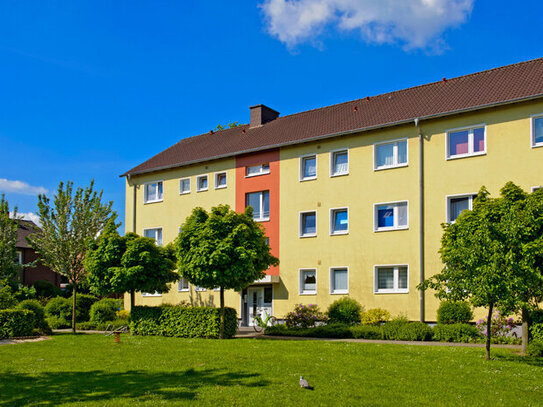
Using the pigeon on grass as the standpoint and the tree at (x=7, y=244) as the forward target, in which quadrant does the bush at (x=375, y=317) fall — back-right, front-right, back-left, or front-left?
front-right

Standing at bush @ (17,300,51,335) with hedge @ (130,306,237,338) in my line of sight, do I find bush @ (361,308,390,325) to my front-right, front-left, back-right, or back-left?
front-left

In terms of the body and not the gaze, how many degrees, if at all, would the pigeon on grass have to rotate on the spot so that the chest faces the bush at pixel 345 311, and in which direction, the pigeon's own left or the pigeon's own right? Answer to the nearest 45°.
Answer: approximately 90° to the pigeon's own right

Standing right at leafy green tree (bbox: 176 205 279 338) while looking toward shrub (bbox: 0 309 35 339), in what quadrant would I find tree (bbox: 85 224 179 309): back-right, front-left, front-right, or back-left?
front-right

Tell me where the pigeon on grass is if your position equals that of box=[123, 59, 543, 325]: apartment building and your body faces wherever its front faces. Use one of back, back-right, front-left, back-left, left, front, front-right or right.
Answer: front-left

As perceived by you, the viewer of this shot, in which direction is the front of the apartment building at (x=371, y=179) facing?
facing the viewer and to the left of the viewer

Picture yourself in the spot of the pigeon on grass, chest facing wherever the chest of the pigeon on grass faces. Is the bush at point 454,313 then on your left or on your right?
on your right

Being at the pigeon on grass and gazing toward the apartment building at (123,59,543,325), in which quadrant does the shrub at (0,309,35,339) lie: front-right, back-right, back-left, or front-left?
front-left

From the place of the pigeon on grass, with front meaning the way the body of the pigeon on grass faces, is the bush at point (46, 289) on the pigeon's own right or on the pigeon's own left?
on the pigeon's own right

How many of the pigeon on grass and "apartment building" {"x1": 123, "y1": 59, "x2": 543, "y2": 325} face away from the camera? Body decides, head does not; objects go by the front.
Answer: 0
